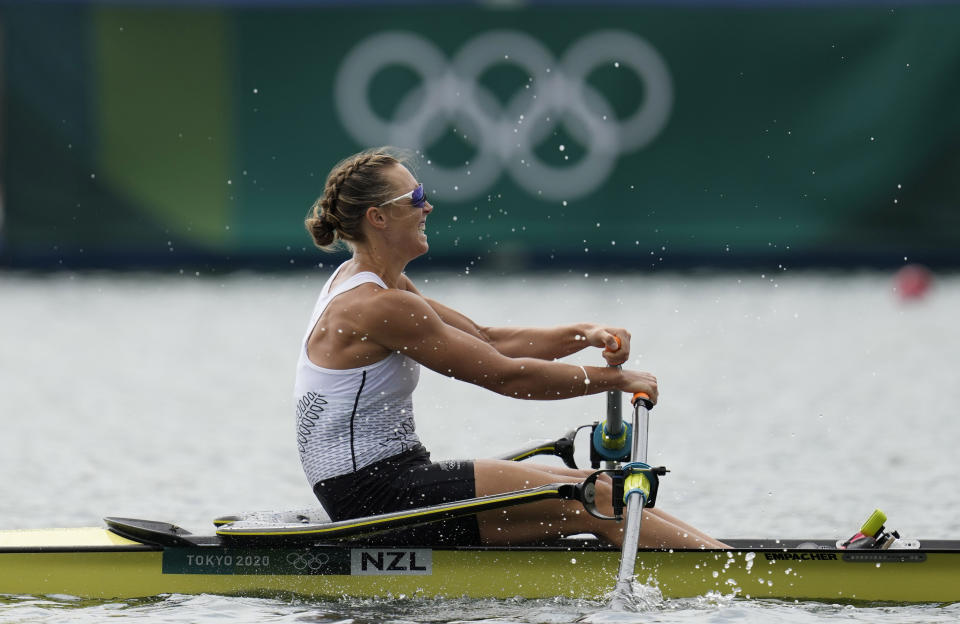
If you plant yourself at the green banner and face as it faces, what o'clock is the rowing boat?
The rowing boat is roughly at 12 o'clock from the green banner.

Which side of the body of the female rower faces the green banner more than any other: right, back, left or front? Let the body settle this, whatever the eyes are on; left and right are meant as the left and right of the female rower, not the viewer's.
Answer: left

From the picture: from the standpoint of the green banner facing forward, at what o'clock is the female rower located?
The female rower is roughly at 12 o'clock from the green banner.

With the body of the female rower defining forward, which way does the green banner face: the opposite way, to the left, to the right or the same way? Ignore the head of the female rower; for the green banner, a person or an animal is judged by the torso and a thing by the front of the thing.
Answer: to the right

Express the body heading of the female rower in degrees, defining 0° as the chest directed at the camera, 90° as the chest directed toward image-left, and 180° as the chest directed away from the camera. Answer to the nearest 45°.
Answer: approximately 270°

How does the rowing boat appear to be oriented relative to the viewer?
to the viewer's left

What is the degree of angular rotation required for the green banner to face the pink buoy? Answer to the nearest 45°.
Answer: approximately 90° to its left

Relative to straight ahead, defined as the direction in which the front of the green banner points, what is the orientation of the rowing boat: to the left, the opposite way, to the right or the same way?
to the right

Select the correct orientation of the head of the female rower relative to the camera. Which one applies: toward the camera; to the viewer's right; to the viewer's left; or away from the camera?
to the viewer's right

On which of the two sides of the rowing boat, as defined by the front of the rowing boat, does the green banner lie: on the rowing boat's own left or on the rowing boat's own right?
on the rowing boat's own right

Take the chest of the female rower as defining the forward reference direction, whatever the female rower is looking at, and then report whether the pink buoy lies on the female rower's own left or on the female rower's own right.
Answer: on the female rower's own left
